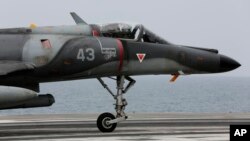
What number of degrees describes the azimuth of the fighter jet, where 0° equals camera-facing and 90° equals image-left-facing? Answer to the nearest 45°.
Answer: approximately 270°
